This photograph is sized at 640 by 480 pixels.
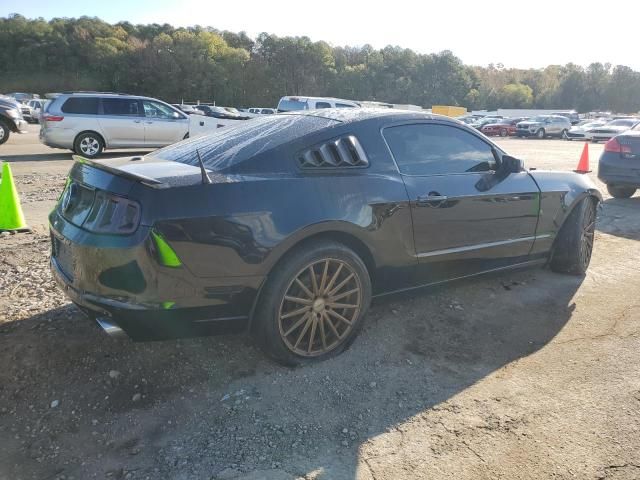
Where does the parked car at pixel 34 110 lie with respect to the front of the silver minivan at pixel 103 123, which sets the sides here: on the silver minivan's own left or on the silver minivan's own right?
on the silver minivan's own left

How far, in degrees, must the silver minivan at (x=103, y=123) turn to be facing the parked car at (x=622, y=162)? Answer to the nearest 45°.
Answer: approximately 45° to its right

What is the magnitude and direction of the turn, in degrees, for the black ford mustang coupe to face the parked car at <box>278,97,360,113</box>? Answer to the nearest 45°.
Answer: approximately 45° to its left

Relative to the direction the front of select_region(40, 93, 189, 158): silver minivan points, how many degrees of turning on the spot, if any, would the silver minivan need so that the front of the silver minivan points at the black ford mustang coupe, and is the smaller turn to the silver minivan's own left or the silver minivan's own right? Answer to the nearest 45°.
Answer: approximately 90° to the silver minivan's own right

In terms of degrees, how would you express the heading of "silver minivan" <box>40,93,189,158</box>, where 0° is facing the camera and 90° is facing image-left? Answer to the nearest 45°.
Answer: approximately 270°

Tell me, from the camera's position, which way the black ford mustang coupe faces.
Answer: facing away from the viewer and to the right of the viewer
